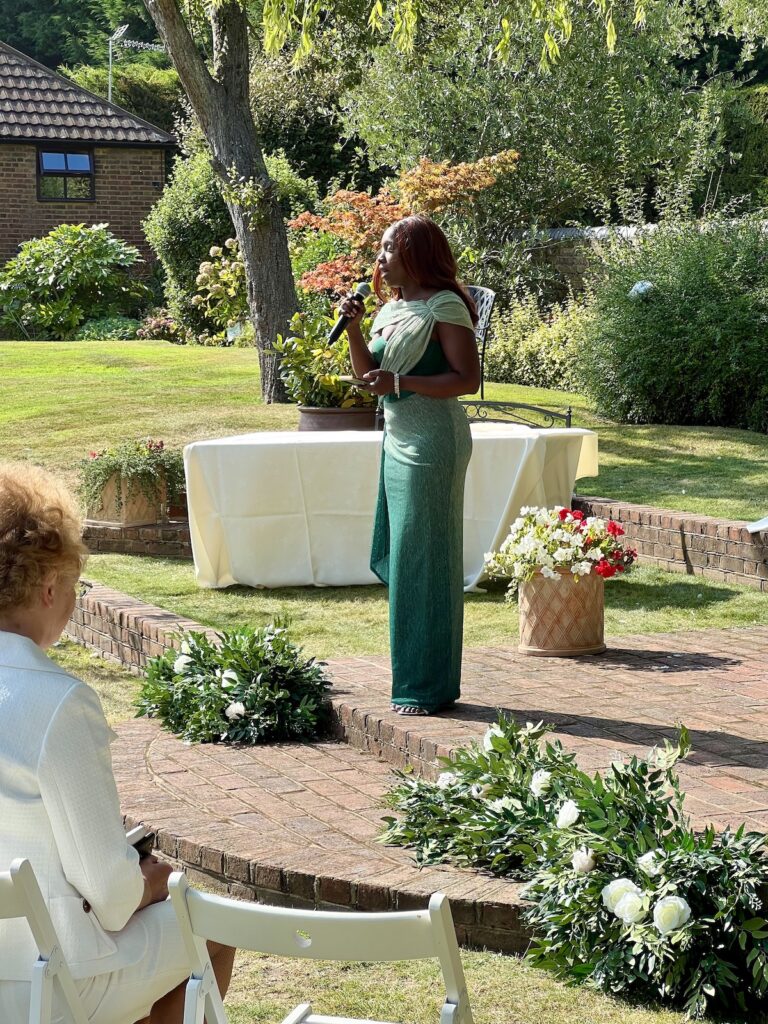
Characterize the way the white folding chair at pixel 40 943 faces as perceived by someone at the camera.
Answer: facing away from the viewer and to the right of the viewer

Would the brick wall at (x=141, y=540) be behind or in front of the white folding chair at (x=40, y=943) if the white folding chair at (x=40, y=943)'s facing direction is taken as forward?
in front

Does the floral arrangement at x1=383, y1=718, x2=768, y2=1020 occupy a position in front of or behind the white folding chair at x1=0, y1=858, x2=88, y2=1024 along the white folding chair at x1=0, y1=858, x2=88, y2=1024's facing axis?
in front

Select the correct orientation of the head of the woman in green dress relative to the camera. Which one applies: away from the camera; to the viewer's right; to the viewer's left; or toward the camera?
to the viewer's left

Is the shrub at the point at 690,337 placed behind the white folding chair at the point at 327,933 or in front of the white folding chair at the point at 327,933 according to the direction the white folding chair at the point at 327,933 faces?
in front

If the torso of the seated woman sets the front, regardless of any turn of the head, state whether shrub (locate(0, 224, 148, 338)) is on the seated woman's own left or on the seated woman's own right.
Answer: on the seated woman's own left

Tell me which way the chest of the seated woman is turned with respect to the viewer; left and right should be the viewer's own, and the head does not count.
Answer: facing away from the viewer and to the right of the viewer

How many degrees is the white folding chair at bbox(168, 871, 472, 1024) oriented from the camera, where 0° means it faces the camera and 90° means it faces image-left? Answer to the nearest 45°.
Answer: approximately 180°

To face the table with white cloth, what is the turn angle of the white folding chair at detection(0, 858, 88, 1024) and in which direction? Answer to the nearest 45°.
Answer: approximately 45° to its left

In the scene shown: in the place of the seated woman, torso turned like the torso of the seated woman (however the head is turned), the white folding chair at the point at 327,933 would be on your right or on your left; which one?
on your right
